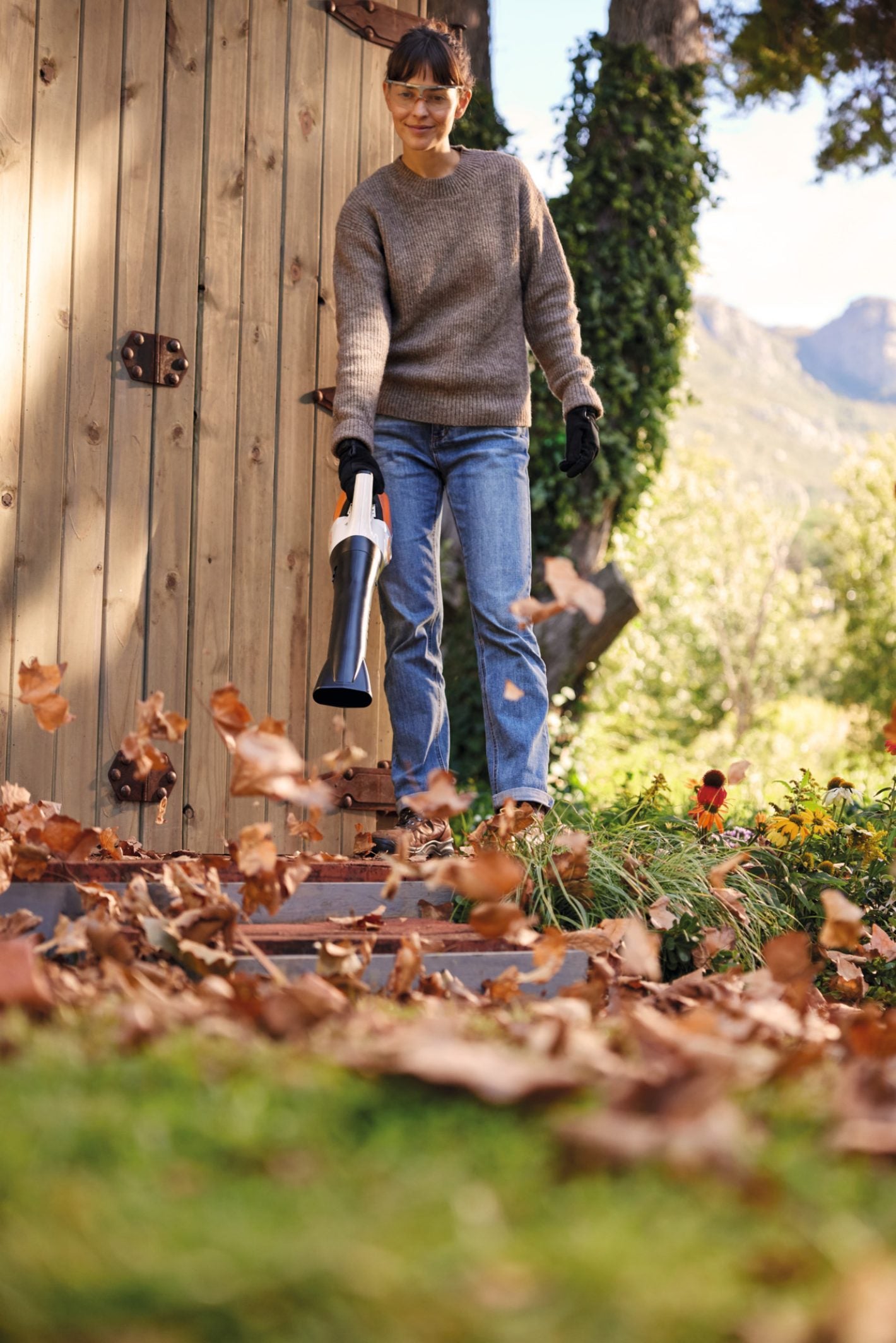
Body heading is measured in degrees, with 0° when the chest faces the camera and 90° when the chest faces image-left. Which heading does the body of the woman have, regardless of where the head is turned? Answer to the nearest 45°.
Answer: approximately 0°

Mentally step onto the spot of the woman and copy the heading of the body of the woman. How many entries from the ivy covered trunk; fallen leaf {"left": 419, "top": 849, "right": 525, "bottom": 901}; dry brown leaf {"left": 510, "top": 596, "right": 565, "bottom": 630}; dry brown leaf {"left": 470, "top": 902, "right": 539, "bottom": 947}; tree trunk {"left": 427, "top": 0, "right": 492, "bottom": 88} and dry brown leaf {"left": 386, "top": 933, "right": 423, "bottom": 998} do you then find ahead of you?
4

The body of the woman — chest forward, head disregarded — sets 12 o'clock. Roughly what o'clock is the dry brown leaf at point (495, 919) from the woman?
The dry brown leaf is roughly at 12 o'clock from the woman.

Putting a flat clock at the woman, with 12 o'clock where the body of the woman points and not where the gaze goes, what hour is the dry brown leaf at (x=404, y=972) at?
The dry brown leaf is roughly at 12 o'clock from the woman.

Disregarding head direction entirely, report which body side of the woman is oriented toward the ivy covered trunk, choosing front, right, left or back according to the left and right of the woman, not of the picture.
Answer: back

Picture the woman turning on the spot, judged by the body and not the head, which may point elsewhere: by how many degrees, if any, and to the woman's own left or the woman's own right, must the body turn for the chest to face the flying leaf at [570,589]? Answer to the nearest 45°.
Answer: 0° — they already face it

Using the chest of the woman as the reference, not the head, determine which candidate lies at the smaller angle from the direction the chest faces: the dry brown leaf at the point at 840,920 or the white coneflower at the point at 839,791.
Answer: the dry brown leaf
